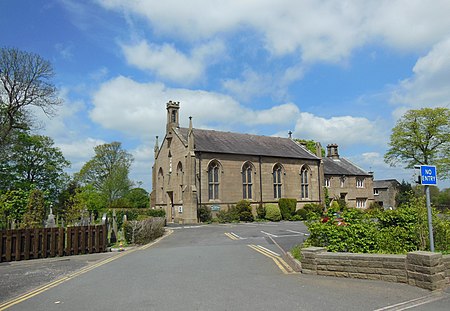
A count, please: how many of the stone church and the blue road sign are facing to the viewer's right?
0

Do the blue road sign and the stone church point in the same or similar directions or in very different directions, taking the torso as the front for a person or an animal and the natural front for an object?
same or similar directions

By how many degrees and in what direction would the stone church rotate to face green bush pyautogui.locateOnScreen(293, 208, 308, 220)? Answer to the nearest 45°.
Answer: approximately 135° to its left

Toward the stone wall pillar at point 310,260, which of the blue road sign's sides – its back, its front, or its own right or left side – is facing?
right

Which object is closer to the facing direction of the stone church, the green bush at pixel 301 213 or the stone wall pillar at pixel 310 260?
the stone wall pillar

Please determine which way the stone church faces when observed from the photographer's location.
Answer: facing the viewer and to the left of the viewer

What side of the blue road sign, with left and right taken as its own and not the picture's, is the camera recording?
front

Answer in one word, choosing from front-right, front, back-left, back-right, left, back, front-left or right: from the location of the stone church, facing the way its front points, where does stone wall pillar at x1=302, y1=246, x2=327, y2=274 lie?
front-left
